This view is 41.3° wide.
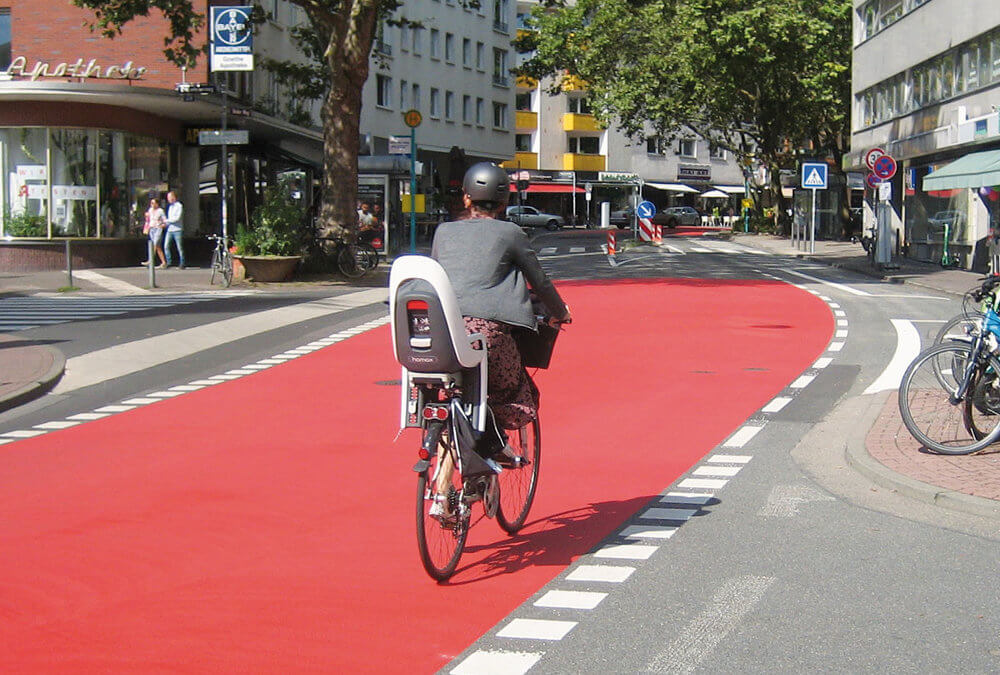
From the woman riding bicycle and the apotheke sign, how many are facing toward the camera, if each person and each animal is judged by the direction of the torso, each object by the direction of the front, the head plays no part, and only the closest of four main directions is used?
1

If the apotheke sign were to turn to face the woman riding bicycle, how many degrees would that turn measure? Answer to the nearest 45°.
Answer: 0° — it already faces them

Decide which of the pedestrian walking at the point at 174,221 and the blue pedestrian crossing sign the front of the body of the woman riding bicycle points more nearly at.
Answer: the blue pedestrian crossing sign

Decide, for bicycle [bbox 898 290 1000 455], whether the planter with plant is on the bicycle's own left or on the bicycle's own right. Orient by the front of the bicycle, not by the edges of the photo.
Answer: on the bicycle's own right

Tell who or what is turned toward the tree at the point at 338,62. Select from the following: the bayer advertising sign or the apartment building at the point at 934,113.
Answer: the apartment building

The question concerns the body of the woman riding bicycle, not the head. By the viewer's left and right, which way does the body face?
facing away from the viewer and to the right of the viewer

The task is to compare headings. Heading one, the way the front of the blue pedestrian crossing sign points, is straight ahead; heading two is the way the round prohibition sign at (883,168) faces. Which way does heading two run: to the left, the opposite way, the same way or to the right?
the same way

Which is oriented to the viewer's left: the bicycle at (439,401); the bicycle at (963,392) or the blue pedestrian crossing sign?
the bicycle at (963,392)

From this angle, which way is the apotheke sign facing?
toward the camera

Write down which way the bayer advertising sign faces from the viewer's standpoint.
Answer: facing the viewer

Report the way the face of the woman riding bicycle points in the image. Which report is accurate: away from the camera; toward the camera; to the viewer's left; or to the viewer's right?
away from the camera

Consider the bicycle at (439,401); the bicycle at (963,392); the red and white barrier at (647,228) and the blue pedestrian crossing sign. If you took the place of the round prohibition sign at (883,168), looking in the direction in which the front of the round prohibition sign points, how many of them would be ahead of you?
2

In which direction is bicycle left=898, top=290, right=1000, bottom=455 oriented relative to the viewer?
to the viewer's left

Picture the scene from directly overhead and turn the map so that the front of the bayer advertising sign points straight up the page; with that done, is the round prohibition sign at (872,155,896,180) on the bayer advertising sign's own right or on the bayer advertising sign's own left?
on the bayer advertising sign's own left

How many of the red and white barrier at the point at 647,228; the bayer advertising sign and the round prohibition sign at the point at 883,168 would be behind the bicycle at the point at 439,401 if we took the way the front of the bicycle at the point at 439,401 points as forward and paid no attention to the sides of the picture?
0

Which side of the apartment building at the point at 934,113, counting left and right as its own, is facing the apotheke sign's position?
front

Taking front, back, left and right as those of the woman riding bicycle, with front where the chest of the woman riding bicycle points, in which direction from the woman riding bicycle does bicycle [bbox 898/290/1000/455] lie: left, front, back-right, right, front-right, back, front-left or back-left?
front
